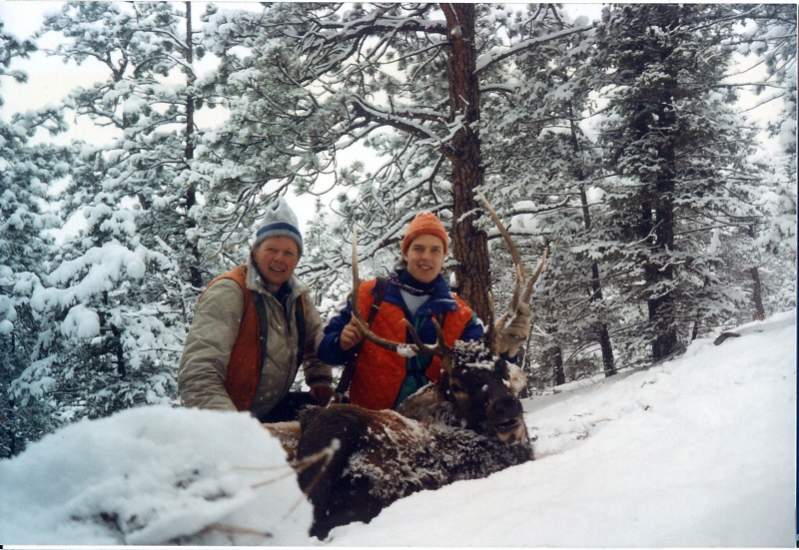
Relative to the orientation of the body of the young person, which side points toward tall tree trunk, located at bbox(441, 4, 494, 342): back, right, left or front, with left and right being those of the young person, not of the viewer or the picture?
back

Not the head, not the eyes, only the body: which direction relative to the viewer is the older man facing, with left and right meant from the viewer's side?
facing the viewer and to the right of the viewer

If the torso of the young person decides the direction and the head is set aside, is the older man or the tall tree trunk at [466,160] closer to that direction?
the older man

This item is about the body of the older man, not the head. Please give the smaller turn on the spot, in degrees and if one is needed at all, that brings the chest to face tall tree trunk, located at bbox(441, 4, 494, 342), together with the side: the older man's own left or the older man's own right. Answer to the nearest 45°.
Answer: approximately 90° to the older man's own left

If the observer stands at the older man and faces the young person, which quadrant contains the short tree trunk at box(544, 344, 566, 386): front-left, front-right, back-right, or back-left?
front-left

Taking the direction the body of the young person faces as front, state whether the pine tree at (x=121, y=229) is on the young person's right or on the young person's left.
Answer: on the young person's right

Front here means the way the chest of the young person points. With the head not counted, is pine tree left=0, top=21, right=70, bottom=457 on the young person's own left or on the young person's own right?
on the young person's own right

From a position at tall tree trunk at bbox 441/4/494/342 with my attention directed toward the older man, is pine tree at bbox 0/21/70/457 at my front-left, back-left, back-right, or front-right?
front-right

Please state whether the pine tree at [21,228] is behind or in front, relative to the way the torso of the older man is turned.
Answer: behind

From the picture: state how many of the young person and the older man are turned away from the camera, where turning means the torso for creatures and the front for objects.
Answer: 0

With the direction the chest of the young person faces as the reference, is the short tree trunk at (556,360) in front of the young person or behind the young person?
behind

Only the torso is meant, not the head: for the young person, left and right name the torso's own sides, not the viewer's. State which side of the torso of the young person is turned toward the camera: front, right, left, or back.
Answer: front

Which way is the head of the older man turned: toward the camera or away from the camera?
toward the camera

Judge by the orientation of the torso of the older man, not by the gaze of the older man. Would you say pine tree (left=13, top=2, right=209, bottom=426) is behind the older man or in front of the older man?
behind

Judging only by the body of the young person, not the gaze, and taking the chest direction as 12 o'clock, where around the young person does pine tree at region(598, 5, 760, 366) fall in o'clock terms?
The pine tree is roughly at 8 o'clock from the young person.
